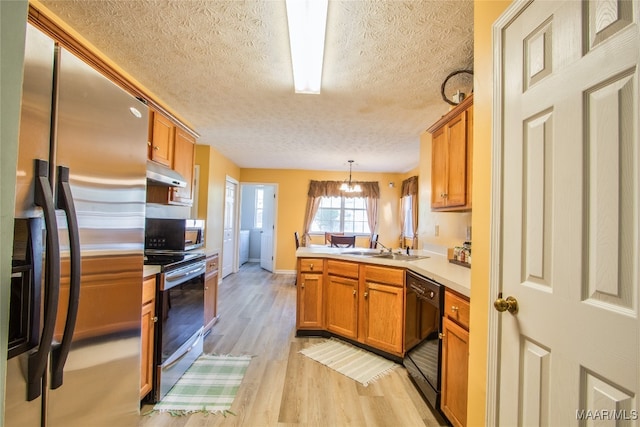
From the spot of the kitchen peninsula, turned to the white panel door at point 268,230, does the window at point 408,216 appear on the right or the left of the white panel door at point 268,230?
right

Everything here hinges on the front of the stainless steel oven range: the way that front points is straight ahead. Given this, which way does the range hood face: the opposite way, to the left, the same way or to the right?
the same way

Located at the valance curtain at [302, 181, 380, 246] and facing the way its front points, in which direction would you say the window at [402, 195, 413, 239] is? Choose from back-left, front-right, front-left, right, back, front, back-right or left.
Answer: left

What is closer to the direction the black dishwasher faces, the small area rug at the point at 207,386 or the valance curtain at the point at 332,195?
the small area rug

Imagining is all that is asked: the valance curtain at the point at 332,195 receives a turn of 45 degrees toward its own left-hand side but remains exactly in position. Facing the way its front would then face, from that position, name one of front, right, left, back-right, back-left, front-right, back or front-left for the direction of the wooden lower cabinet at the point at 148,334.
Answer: front-right

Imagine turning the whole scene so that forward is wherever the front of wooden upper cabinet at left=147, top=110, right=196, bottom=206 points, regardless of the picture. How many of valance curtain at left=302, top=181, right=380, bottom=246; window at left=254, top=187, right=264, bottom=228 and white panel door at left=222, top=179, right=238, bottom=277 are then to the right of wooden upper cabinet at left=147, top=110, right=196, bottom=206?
0

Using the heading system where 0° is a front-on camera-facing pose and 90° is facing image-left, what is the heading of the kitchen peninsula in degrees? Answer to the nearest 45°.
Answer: approximately 45°

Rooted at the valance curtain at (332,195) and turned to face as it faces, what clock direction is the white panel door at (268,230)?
The white panel door is roughly at 3 o'clock from the valance curtain.

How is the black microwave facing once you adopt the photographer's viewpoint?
facing the viewer and to the right of the viewer

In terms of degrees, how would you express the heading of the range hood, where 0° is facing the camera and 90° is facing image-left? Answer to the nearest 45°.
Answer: approximately 315°

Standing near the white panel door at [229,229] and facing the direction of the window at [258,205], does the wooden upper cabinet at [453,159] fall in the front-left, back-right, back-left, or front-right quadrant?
back-right

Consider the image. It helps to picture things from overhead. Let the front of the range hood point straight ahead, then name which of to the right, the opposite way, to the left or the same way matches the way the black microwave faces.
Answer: the same way

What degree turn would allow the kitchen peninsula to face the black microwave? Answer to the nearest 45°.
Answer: approximately 45° to its right

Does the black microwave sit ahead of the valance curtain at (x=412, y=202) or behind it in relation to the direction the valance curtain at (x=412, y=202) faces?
ahead

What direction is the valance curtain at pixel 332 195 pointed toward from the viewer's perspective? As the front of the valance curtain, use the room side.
toward the camera

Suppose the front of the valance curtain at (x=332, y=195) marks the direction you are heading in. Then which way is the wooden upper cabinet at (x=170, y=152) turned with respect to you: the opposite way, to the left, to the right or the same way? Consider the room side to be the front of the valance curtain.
to the left

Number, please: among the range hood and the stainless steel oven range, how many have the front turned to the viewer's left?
0
